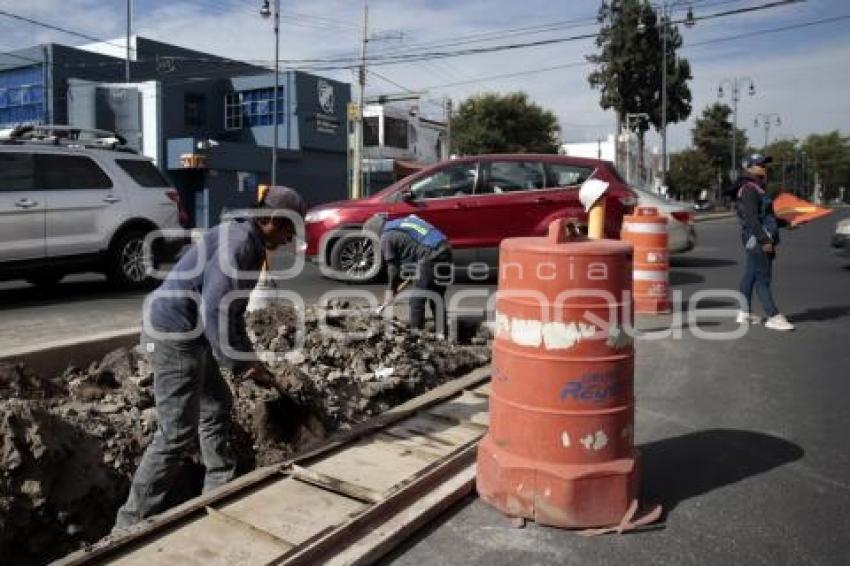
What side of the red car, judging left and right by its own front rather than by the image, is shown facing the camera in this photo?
left

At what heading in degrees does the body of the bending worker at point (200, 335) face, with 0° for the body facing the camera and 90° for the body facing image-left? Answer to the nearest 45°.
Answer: approximately 270°

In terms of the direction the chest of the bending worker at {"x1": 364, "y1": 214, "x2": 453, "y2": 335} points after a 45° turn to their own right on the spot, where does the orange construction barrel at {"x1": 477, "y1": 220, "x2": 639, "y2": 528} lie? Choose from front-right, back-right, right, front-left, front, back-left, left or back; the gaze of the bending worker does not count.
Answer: back-left

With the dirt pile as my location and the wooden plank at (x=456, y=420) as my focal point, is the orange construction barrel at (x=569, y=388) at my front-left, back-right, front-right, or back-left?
front-right

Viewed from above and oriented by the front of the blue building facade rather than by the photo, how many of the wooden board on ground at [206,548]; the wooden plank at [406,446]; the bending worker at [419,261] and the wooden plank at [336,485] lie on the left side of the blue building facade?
0

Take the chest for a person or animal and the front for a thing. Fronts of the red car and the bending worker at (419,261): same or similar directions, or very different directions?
same or similar directions

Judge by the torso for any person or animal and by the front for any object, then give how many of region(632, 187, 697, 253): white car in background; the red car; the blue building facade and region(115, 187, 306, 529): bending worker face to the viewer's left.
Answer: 2

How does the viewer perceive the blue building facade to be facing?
facing the viewer and to the right of the viewer

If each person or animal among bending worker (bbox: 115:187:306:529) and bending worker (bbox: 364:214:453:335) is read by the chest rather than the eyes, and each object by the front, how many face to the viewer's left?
1

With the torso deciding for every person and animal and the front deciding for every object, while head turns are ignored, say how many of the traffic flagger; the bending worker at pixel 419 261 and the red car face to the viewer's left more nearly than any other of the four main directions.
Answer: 2

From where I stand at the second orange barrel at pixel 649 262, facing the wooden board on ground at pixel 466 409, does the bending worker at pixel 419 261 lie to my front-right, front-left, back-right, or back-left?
front-right

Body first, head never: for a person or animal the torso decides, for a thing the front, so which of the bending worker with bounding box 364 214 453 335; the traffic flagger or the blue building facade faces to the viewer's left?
the bending worker

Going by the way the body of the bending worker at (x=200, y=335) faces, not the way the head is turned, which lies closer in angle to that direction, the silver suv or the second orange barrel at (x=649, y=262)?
the second orange barrel

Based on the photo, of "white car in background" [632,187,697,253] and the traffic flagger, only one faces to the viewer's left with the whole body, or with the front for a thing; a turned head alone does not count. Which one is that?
the white car in background

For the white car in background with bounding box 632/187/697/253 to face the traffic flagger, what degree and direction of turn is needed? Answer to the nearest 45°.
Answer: approximately 90° to its left

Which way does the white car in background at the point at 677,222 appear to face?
to the viewer's left

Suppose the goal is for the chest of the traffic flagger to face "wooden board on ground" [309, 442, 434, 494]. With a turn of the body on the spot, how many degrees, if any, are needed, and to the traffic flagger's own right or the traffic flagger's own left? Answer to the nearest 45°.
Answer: approximately 90° to the traffic flagger's own right

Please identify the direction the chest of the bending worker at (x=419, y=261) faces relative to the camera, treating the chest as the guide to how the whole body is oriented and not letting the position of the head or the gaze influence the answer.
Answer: to the viewer's left

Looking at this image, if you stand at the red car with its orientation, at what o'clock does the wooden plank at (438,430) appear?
The wooden plank is roughly at 9 o'clock from the red car.
